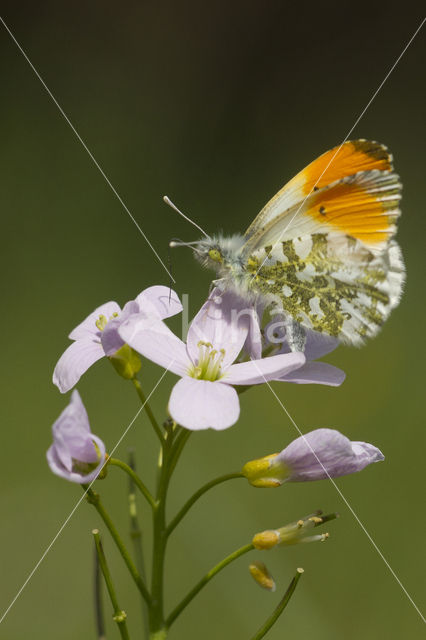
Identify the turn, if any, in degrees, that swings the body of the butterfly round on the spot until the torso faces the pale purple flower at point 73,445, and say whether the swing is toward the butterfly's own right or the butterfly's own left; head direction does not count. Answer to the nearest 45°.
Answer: approximately 45° to the butterfly's own left

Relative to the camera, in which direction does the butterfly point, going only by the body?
to the viewer's left

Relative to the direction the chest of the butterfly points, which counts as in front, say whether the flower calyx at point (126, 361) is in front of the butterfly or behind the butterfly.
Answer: in front

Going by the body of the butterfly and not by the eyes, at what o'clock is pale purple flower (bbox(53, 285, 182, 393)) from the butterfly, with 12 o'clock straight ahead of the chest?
The pale purple flower is roughly at 11 o'clock from the butterfly.
